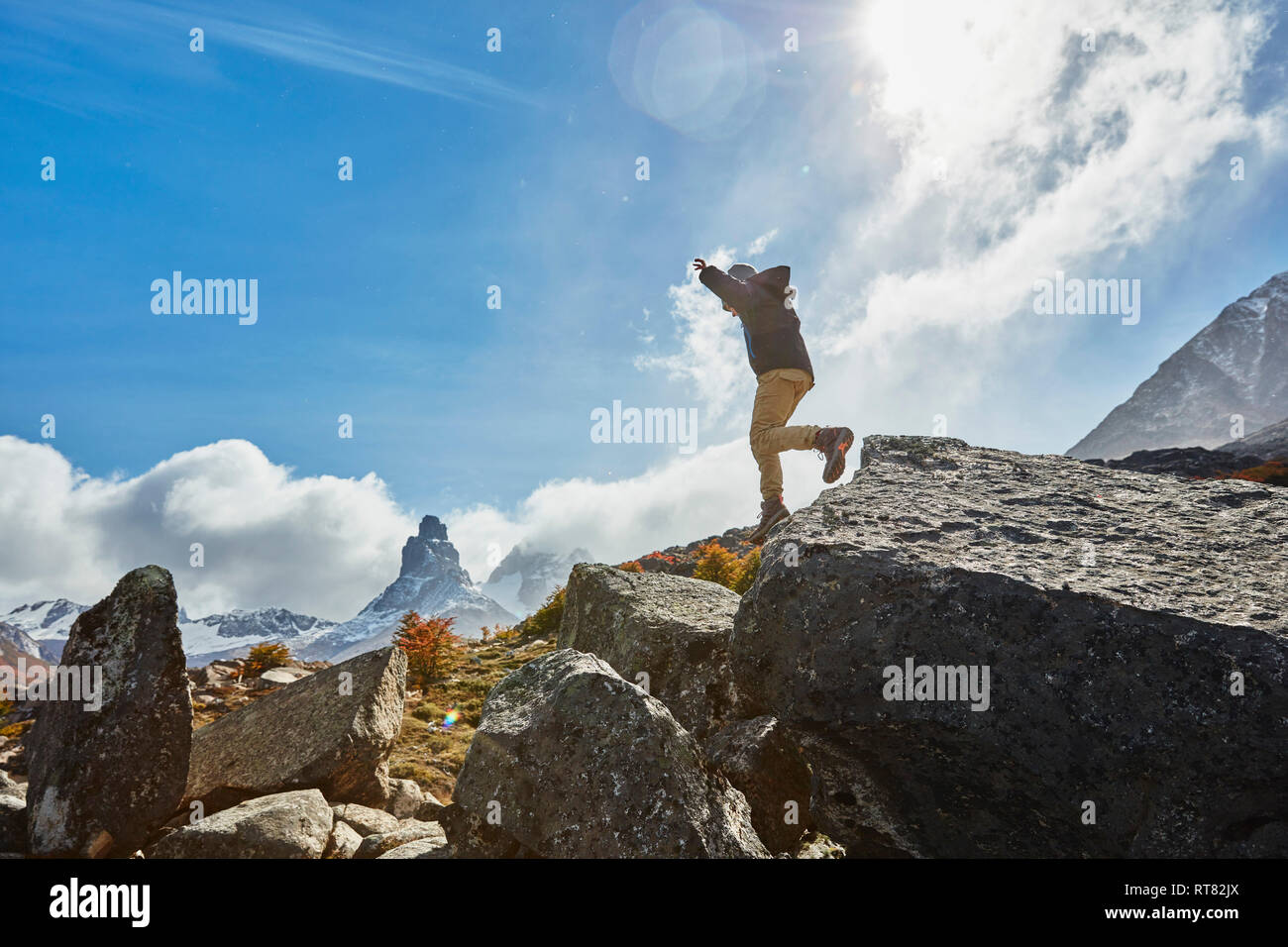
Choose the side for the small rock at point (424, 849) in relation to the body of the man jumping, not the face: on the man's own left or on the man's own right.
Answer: on the man's own left

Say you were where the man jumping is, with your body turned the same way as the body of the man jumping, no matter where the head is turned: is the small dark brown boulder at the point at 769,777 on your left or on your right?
on your left

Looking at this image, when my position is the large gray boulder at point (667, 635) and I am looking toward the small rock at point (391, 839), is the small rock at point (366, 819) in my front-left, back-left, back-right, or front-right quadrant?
front-right

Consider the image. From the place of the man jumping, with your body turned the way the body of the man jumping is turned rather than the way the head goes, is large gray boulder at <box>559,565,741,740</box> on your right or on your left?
on your left

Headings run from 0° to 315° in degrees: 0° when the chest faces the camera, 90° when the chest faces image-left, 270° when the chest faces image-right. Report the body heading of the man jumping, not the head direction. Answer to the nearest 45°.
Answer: approximately 135°
